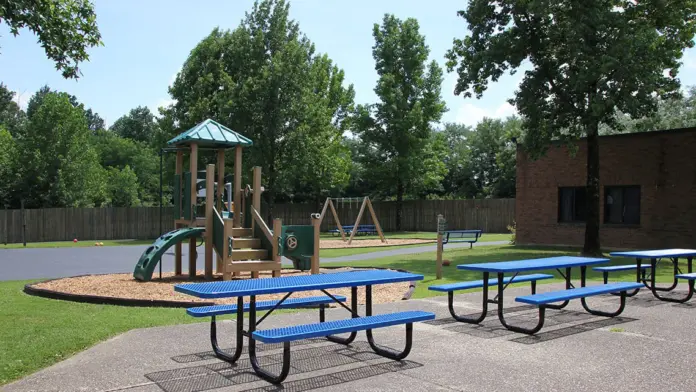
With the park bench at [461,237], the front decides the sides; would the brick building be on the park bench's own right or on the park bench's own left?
on the park bench's own left

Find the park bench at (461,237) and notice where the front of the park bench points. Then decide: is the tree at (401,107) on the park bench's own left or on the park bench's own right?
on the park bench's own right

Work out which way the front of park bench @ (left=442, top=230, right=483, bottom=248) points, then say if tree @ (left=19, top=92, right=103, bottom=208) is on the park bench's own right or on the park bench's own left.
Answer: on the park bench's own right

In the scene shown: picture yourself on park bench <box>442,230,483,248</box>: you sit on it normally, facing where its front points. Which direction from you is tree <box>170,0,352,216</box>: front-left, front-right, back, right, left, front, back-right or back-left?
right

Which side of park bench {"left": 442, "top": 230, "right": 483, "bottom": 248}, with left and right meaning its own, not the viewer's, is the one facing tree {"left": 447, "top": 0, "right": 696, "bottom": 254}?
left

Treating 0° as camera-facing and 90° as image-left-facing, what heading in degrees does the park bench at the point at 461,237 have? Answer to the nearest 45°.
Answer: approximately 45°

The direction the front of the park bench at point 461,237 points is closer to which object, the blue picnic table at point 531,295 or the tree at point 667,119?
the blue picnic table

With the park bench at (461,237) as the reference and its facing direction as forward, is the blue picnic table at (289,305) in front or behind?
in front
